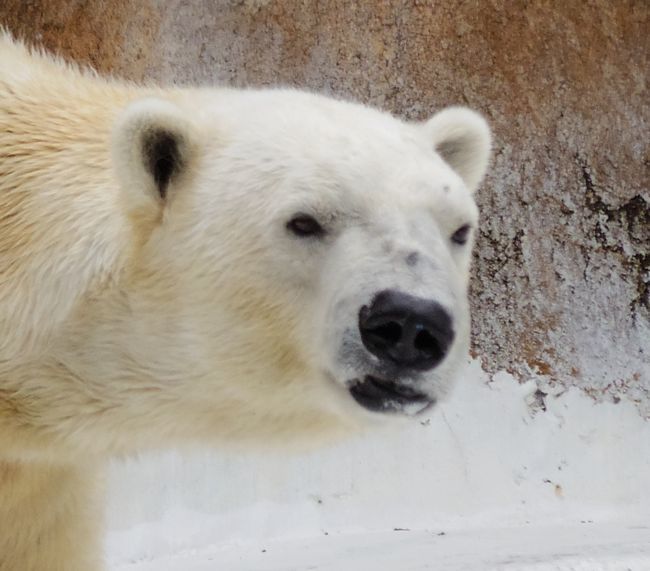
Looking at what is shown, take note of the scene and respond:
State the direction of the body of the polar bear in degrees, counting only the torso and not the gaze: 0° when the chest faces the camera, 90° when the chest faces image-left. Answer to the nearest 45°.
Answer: approximately 315°
